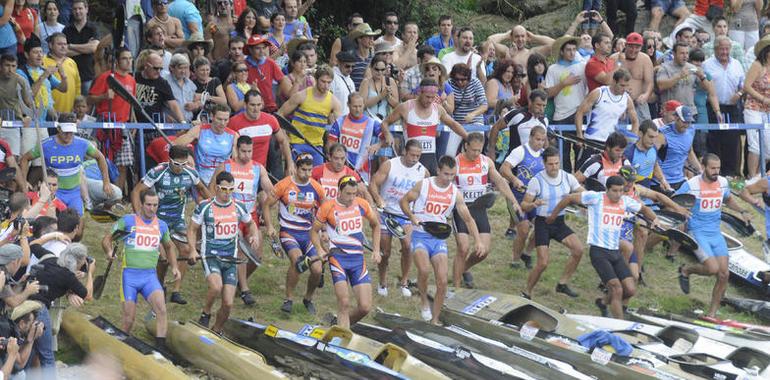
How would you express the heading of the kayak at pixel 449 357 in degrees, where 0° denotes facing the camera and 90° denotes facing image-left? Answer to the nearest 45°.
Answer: approximately 315°

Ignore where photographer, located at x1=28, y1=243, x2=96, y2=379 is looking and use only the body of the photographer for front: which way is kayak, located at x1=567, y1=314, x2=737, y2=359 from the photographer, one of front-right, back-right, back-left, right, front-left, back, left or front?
front

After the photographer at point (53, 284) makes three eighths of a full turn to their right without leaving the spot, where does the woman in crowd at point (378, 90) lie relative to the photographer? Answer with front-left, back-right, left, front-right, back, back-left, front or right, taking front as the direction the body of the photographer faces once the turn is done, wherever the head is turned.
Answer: back

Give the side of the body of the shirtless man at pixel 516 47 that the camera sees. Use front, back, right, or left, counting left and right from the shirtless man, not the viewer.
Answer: front

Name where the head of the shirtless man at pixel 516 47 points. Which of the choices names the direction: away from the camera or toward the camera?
toward the camera

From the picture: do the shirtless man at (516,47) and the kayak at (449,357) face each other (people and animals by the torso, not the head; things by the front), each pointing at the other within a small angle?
no

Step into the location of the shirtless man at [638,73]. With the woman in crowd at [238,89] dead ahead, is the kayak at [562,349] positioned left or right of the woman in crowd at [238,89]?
left

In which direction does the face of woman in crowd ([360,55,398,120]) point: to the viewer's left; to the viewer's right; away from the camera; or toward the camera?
toward the camera

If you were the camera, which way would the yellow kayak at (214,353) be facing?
facing the viewer and to the right of the viewer

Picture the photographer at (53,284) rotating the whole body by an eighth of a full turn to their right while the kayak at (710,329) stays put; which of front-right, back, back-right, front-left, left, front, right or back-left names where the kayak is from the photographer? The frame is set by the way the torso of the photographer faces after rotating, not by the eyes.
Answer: front-left

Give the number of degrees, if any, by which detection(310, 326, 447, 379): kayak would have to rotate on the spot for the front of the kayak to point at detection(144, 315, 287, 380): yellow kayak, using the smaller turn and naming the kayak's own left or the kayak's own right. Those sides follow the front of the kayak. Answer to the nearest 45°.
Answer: approximately 135° to the kayak's own right

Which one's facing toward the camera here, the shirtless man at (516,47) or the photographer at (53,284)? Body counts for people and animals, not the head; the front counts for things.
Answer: the shirtless man

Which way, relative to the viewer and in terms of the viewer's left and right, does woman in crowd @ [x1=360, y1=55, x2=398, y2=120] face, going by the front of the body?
facing the viewer

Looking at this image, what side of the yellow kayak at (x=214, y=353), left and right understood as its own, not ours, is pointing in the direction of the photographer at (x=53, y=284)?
right

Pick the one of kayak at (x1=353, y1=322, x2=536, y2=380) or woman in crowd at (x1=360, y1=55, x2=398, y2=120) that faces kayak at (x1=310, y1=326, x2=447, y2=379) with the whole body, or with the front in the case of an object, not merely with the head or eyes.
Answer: the woman in crowd
